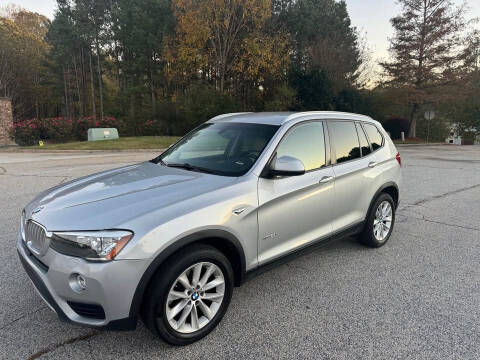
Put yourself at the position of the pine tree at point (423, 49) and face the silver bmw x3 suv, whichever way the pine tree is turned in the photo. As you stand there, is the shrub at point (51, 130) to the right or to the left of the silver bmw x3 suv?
right

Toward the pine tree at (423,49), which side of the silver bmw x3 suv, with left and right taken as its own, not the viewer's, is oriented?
back

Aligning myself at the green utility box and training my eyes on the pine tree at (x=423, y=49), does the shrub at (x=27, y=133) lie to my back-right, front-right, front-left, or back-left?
back-left

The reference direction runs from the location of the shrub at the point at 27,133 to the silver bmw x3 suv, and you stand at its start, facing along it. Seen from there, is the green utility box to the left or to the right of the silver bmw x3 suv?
left

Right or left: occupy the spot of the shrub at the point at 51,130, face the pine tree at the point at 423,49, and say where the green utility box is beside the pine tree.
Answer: right

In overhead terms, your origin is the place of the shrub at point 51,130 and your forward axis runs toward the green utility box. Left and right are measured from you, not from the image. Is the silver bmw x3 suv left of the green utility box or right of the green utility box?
right

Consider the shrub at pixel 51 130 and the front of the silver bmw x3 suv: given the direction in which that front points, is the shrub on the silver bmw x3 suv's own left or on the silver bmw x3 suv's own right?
on the silver bmw x3 suv's own right

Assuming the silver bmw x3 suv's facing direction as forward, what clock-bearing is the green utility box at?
The green utility box is roughly at 4 o'clock from the silver bmw x3 suv.

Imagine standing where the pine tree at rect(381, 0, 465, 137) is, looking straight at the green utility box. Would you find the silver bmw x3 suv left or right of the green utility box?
left

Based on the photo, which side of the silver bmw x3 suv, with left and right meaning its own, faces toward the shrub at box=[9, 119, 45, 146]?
right
